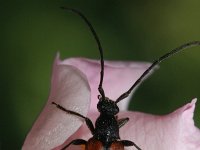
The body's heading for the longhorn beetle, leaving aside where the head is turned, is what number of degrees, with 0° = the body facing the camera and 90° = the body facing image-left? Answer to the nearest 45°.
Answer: approximately 180°
